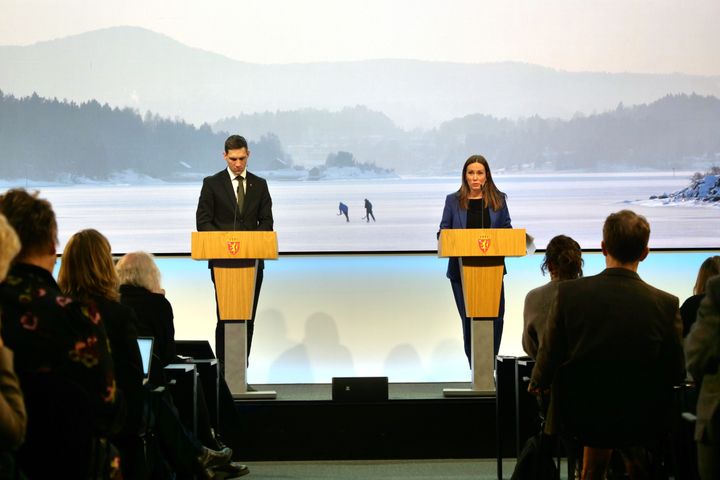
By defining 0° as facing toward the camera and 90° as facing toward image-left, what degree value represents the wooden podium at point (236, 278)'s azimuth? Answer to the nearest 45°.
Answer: approximately 0°

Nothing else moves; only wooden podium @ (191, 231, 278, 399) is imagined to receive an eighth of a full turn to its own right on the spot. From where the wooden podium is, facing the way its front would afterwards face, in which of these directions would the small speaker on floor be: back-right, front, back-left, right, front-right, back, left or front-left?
back-left

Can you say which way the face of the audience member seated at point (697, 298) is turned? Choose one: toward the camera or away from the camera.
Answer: away from the camera

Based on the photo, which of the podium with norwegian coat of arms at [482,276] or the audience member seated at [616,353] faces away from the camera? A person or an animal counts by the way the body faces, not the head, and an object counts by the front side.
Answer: the audience member seated

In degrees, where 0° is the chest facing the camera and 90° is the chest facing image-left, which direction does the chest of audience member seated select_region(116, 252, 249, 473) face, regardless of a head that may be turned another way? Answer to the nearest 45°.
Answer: approximately 225°

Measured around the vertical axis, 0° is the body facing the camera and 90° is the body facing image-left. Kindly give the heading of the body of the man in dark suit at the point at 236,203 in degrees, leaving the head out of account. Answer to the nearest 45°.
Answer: approximately 0°

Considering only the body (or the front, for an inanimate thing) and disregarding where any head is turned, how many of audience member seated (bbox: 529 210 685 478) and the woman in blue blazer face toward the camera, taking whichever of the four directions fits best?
1

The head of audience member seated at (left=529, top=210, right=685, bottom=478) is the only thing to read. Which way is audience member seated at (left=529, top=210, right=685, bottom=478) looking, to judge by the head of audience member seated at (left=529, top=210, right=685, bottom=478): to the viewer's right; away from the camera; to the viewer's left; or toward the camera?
away from the camera

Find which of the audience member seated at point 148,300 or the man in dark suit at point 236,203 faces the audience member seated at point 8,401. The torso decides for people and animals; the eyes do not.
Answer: the man in dark suit

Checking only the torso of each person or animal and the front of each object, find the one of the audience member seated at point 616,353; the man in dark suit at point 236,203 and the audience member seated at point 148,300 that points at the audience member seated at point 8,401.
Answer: the man in dark suit

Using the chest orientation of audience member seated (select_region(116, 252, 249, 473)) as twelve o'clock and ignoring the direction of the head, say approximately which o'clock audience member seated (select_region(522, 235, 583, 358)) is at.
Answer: audience member seated (select_region(522, 235, 583, 358)) is roughly at 2 o'clock from audience member seated (select_region(116, 252, 249, 473)).

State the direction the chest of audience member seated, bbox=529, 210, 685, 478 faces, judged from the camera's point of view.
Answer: away from the camera
